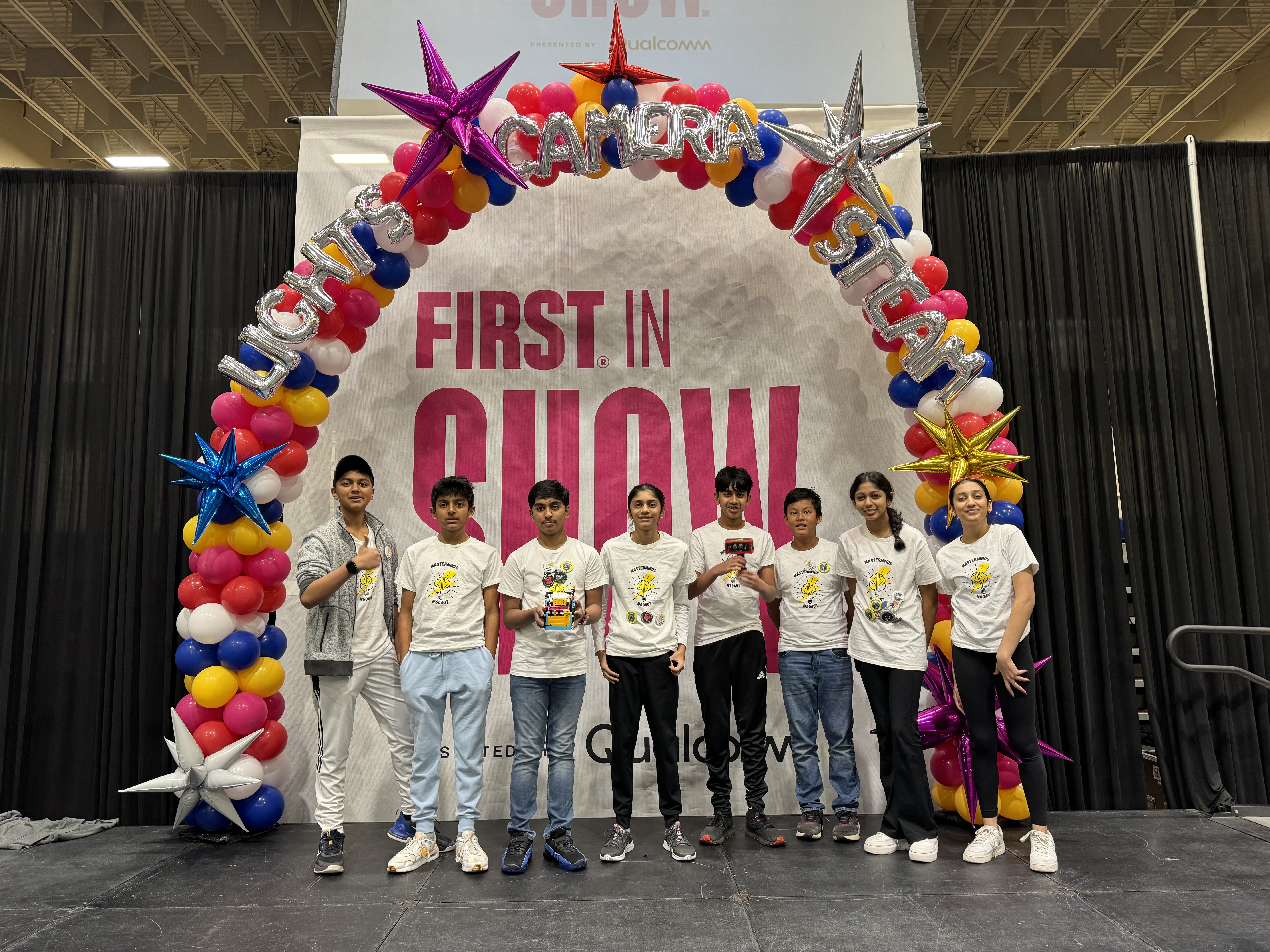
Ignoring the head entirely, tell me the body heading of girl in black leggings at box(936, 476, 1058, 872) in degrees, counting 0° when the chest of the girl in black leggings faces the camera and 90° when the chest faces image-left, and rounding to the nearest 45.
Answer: approximately 0°

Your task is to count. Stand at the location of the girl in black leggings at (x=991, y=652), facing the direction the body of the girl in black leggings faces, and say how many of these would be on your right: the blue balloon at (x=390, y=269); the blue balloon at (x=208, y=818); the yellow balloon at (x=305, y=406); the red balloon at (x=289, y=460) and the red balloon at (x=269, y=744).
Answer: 5

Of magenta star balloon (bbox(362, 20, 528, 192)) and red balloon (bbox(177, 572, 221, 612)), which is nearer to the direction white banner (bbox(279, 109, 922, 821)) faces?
the magenta star balloon

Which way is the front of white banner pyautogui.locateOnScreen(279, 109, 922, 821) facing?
toward the camera

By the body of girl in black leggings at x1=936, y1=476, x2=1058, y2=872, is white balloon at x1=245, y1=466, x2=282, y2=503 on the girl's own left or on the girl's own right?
on the girl's own right

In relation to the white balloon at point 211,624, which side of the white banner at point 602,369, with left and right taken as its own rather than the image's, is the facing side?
right

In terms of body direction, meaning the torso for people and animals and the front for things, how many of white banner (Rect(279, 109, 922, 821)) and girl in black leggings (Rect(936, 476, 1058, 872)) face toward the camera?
2

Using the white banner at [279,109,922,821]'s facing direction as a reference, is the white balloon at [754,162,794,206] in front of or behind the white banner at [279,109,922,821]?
in front

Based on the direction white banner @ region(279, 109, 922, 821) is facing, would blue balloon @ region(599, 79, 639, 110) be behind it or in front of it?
in front

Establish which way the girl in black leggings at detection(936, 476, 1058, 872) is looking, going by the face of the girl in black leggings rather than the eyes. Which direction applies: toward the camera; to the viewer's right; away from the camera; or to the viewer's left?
toward the camera

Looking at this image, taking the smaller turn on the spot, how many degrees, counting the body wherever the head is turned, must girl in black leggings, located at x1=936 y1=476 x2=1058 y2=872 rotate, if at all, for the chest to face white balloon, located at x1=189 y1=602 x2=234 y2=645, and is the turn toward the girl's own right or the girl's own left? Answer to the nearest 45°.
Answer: approximately 90° to the girl's own right
